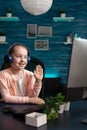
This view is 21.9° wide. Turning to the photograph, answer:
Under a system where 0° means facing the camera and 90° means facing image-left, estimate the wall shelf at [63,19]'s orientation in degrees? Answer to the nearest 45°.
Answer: approximately 0°

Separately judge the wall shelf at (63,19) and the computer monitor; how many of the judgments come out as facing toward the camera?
1

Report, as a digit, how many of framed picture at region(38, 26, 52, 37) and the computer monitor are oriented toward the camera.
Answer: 1

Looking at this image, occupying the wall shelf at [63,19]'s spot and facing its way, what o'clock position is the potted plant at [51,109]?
The potted plant is roughly at 12 o'clock from the wall shelf.

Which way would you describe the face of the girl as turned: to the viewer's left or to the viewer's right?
to the viewer's right

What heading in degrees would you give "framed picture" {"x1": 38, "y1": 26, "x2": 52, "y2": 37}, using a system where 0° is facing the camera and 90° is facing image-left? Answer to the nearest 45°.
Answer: approximately 0°

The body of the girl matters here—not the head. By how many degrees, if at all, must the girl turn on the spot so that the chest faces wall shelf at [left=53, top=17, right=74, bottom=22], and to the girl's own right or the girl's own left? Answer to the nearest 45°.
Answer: approximately 135° to the girl's own left

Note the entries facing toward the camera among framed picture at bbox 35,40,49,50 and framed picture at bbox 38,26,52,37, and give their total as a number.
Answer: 2

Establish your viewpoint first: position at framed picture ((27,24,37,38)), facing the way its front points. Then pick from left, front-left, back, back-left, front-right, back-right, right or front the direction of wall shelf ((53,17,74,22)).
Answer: left

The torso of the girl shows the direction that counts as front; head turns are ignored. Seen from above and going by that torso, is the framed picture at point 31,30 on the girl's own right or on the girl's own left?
on the girl's own left

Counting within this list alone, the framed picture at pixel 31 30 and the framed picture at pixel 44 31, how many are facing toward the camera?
2
